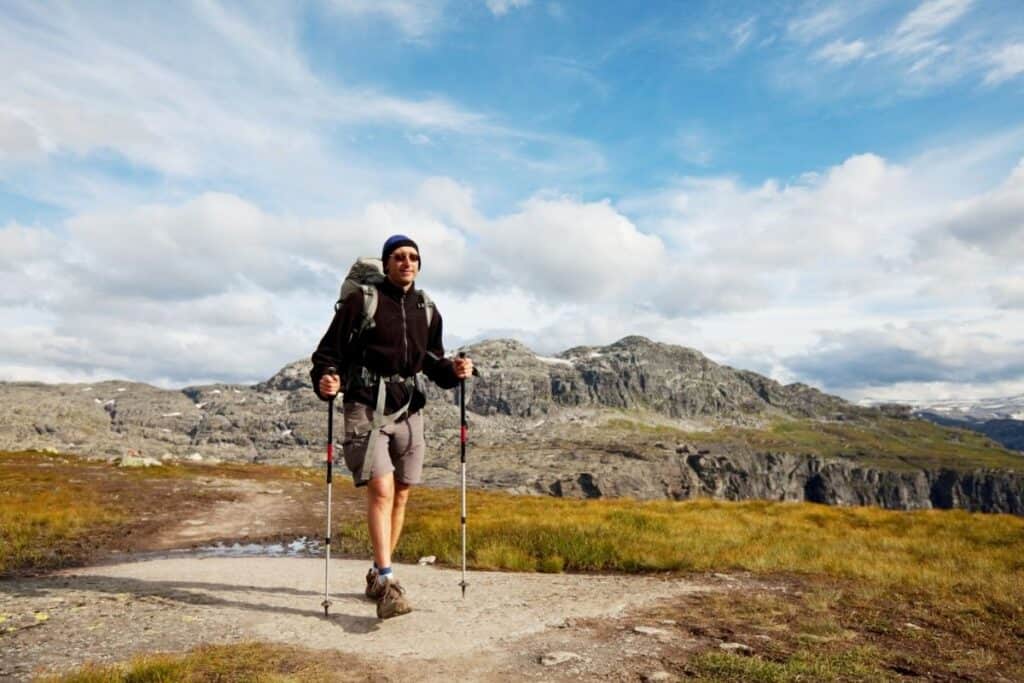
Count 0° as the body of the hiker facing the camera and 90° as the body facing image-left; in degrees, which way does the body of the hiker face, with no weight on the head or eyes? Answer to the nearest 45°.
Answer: approximately 315°
